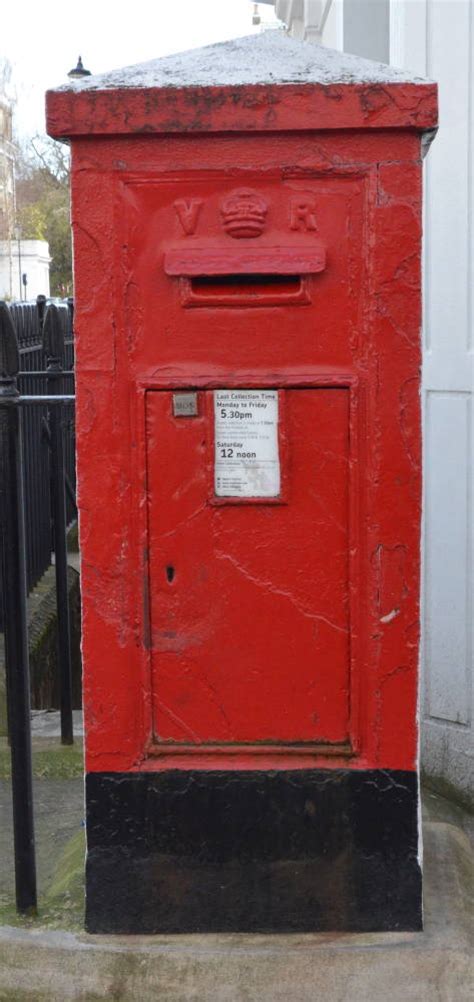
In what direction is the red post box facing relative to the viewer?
toward the camera

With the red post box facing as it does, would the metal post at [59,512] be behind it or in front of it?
behind

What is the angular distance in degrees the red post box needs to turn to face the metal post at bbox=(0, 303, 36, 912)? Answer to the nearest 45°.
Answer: approximately 90° to its right

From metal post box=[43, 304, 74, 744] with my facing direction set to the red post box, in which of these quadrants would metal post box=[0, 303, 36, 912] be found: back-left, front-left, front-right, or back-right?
front-right
